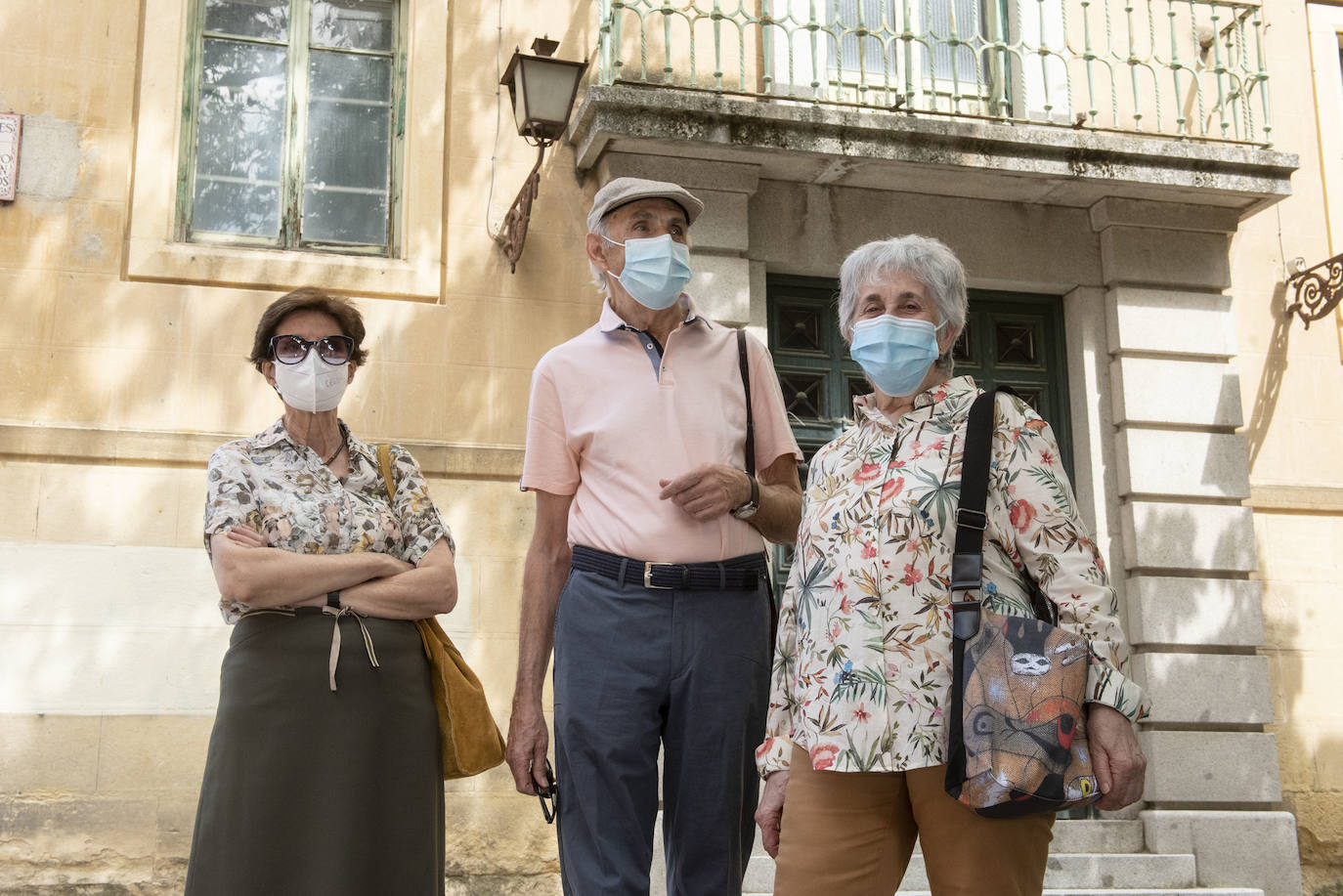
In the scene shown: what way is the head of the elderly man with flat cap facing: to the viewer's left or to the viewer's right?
to the viewer's right

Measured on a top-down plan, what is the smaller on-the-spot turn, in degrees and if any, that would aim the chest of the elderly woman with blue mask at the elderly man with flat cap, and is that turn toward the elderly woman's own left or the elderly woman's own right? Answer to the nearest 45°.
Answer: approximately 90° to the elderly woman's own right

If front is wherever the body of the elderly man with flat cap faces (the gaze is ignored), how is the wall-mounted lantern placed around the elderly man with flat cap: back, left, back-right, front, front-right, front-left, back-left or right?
back

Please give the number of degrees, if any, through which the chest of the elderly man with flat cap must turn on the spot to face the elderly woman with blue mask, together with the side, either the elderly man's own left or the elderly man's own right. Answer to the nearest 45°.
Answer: approximately 45° to the elderly man's own left

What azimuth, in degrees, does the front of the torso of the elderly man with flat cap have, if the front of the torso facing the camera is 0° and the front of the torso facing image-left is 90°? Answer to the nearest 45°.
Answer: approximately 0°

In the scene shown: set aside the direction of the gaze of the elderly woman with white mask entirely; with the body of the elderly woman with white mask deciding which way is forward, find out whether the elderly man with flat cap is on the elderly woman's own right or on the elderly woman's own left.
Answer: on the elderly woman's own left

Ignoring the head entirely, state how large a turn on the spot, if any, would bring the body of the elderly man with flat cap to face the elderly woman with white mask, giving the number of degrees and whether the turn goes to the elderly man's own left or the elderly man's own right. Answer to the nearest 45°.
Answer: approximately 90° to the elderly man's own right

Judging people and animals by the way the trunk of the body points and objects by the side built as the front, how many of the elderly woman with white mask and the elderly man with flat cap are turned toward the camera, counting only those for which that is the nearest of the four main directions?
2

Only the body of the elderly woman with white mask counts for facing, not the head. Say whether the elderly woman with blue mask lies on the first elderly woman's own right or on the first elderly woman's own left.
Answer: on the first elderly woman's own left
